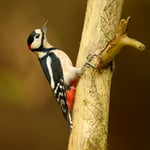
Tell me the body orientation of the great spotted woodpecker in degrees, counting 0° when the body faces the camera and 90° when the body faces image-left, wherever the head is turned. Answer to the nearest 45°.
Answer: approximately 270°
